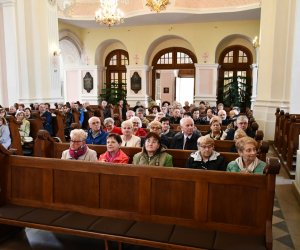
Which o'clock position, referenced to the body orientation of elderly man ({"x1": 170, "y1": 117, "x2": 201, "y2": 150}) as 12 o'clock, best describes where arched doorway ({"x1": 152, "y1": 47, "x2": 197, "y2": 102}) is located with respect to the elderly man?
The arched doorway is roughly at 6 o'clock from the elderly man.

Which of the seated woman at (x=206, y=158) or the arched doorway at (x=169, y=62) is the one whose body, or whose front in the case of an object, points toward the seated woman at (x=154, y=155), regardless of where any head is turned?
the arched doorway

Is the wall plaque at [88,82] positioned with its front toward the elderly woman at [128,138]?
yes

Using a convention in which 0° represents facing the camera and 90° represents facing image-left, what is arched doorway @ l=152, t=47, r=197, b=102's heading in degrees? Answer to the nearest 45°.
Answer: approximately 0°

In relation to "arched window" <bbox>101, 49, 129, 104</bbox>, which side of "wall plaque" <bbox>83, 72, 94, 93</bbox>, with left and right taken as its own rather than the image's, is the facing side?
left

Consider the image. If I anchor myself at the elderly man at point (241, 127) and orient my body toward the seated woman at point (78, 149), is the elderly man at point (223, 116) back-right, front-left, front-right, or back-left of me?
back-right
